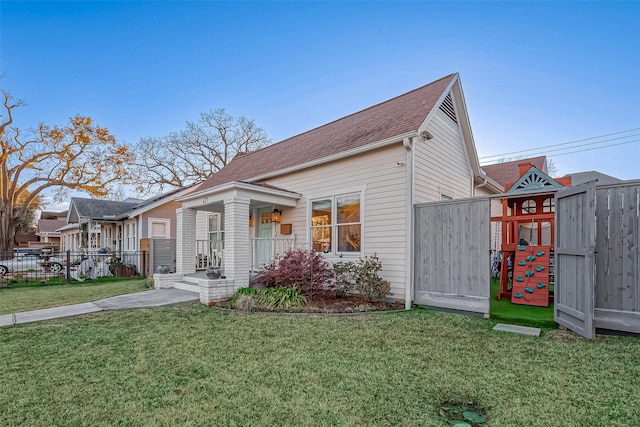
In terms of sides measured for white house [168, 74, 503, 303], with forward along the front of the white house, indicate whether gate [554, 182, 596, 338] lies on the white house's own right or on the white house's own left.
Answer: on the white house's own left

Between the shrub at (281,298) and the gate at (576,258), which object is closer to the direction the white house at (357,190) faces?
the shrub

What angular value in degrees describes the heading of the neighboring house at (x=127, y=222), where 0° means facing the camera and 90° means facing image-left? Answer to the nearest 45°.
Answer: approximately 45°

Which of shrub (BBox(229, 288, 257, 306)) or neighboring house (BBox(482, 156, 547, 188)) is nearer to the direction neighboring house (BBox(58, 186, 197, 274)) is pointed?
the shrub

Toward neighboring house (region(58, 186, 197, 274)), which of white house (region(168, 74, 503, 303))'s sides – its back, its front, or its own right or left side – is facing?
right

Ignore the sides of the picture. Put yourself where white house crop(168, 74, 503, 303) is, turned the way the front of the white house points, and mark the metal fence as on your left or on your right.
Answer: on your right

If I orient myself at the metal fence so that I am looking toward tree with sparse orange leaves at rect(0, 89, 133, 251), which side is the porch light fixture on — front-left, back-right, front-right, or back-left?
back-right
